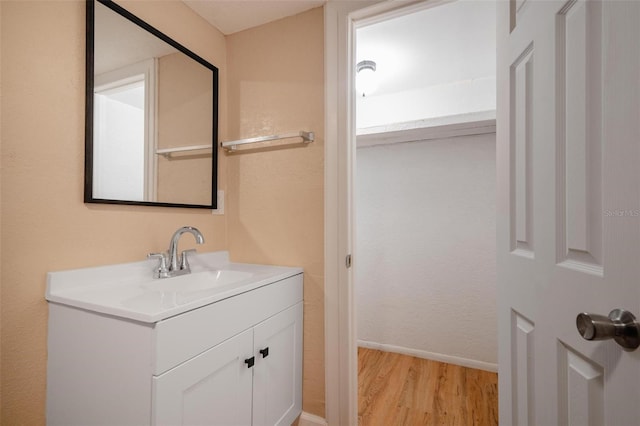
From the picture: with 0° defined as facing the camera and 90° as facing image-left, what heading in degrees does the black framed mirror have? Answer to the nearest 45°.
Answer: approximately 315°

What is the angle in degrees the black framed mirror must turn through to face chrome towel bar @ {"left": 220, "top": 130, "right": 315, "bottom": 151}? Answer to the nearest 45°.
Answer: approximately 45° to its left

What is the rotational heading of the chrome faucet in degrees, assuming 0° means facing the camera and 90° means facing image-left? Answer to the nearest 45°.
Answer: approximately 315°

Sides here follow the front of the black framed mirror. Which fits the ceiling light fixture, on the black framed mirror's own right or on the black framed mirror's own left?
on the black framed mirror's own left

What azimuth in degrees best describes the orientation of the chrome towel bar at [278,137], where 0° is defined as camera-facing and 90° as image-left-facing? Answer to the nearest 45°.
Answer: approximately 45°

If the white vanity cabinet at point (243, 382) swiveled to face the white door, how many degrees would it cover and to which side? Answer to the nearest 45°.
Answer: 0° — it already faces it
